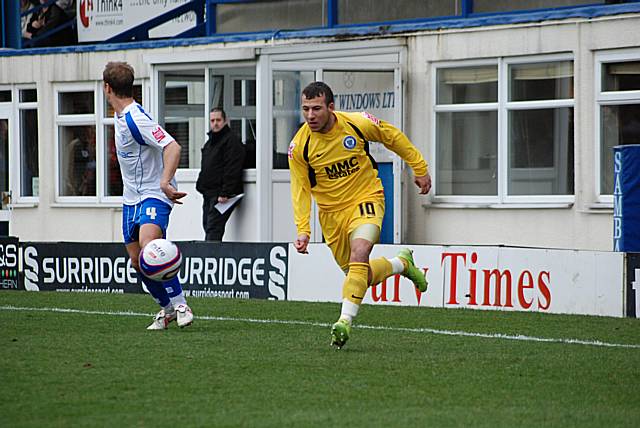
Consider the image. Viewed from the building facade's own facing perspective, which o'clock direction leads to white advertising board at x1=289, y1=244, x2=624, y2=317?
The white advertising board is roughly at 12 o'clock from the building facade.

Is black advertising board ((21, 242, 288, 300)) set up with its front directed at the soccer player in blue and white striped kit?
yes

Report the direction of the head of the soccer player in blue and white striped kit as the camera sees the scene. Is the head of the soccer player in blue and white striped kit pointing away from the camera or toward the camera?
away from the camera

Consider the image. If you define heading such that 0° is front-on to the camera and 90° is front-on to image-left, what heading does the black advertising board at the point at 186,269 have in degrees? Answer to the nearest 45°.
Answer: approximately 0°

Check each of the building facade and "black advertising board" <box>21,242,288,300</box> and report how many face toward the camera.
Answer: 2

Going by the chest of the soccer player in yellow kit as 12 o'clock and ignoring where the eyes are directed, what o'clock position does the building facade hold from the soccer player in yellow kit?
The building facade is roughly at 5 o'clock from the soccer player in yellow kit.
